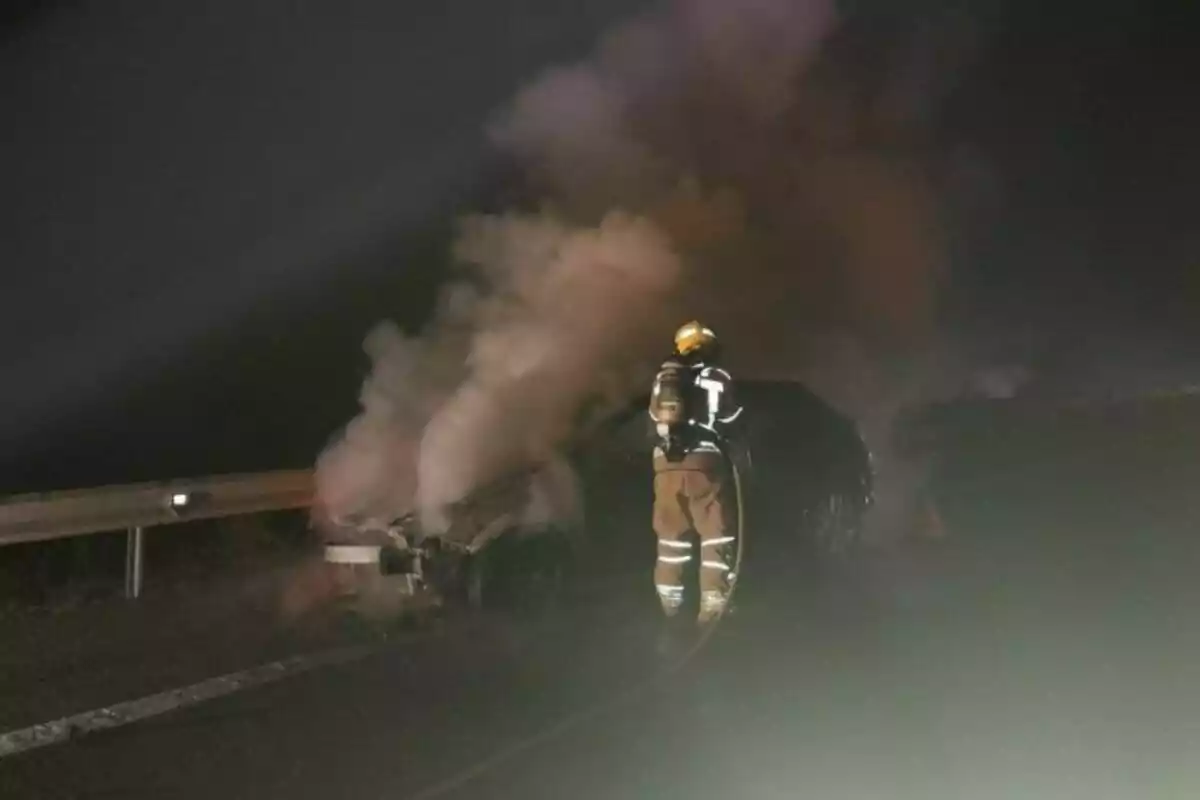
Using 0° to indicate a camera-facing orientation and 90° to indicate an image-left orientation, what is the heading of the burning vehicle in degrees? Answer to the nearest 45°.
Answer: approximately 45°

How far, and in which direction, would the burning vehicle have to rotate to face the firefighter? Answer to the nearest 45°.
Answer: approximately 90° to its left
